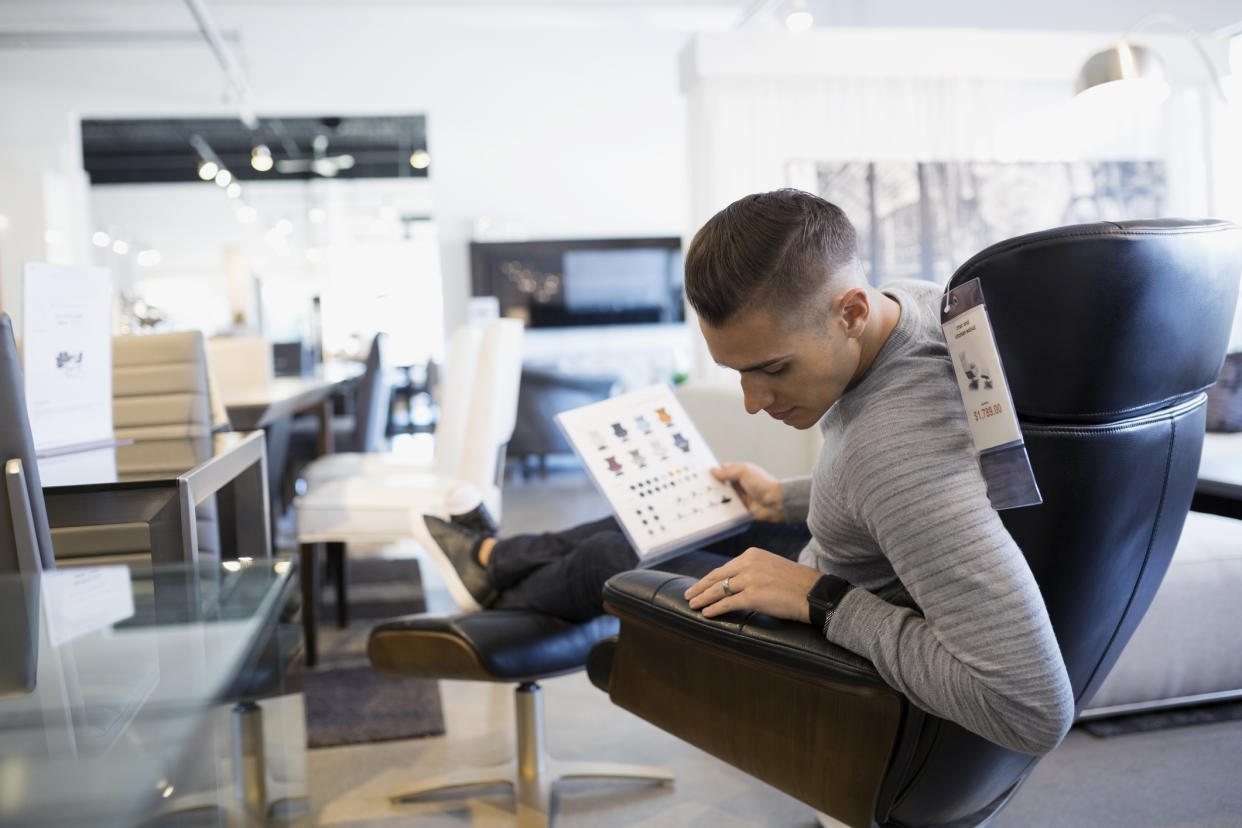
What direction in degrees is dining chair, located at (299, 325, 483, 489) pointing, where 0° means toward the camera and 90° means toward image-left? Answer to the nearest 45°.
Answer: approximately 90°

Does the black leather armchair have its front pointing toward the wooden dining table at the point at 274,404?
yes

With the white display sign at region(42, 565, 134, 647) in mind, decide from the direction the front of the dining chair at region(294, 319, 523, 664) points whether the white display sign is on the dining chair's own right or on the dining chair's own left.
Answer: on the dining chair's own left

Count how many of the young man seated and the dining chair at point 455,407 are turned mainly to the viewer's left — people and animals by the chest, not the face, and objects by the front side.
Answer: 2

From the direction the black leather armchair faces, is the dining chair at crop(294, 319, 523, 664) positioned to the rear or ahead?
ahead

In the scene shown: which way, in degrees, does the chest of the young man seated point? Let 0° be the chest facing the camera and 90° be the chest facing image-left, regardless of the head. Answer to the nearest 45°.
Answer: approximately 90°
